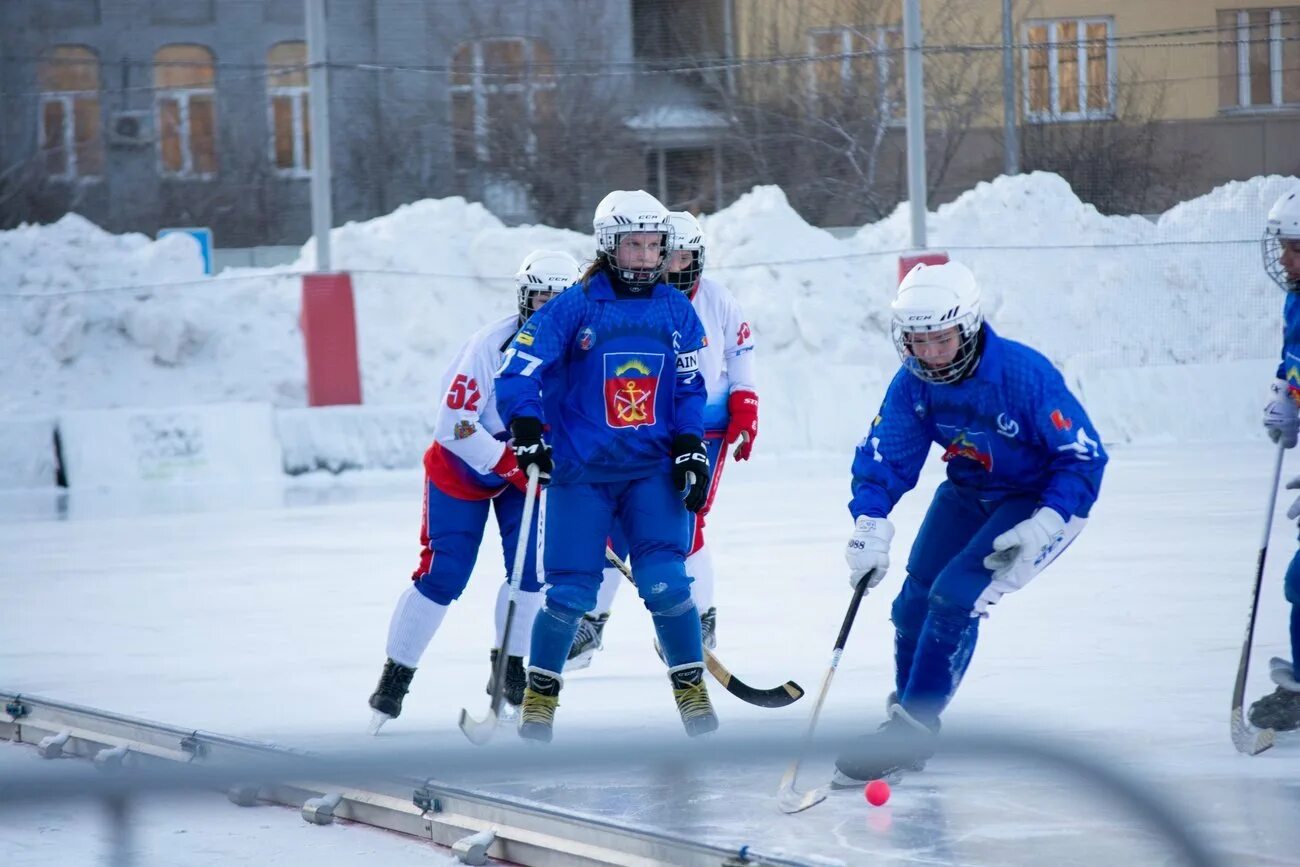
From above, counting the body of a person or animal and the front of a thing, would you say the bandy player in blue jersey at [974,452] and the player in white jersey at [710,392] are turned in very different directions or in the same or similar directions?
same or similar directions

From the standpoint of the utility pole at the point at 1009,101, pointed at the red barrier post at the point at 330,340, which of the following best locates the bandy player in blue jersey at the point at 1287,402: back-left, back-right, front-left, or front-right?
front-left

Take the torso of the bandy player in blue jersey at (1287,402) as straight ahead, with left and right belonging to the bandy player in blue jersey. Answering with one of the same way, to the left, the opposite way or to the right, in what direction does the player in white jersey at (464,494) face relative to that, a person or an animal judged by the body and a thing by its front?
the opposite way

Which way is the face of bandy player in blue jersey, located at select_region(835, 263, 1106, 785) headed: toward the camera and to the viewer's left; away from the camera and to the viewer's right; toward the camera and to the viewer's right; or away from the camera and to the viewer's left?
toward the camera and to the viewer's left

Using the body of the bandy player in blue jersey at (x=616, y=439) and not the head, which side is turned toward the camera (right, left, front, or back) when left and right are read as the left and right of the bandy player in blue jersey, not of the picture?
front

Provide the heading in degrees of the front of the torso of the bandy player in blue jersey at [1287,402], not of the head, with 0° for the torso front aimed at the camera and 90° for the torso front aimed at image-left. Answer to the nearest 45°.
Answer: approximately 90°

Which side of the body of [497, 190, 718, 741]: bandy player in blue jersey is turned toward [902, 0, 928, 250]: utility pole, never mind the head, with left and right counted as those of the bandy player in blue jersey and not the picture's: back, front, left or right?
back

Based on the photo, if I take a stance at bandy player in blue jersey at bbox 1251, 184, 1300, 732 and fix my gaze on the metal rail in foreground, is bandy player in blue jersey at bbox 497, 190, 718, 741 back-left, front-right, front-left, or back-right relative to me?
front-right

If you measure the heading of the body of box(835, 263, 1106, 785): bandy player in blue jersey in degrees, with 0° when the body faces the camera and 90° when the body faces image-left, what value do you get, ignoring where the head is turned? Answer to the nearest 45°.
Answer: approximately 45°

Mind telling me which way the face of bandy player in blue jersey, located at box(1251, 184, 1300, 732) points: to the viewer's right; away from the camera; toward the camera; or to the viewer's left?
to the viewer's left

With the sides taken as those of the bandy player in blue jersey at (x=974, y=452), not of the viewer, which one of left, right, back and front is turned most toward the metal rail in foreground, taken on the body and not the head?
front

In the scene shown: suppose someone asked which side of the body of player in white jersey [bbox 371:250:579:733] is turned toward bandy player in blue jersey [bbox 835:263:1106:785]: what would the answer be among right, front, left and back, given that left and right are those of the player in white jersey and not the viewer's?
front
